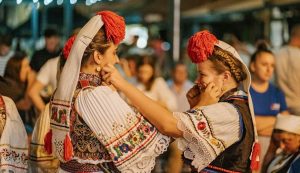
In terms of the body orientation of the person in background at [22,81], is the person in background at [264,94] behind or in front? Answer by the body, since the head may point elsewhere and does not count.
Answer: in front

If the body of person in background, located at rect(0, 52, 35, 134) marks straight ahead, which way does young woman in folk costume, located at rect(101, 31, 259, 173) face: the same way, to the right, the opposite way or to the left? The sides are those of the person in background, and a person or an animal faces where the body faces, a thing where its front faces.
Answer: the opposite way

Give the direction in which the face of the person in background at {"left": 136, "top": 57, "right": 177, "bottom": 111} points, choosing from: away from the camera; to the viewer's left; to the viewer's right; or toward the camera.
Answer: toward the camera

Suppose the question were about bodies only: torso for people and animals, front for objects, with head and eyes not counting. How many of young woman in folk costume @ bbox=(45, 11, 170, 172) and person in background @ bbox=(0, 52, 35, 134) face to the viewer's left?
0

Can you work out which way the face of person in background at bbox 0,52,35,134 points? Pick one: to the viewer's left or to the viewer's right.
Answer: to the viewer's right

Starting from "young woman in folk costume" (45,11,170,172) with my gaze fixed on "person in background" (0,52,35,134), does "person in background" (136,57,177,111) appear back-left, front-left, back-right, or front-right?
front-right

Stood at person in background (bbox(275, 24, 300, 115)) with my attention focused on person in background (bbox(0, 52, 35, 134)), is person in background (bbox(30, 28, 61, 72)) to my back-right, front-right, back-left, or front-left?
front-right

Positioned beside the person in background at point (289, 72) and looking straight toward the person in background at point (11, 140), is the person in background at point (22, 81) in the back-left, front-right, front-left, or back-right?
front-right

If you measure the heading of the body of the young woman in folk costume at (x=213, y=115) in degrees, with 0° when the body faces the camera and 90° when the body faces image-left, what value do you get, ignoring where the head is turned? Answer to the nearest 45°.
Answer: approximately 90°

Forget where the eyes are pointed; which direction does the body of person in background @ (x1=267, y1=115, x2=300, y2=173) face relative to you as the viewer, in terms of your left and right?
facing the viewer and to the left of the viewer

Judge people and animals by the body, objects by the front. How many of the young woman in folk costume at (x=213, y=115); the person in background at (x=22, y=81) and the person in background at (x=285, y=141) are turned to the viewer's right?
1

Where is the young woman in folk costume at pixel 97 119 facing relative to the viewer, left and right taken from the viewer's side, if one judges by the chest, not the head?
facing away from the viewer and to the right of the viewer
